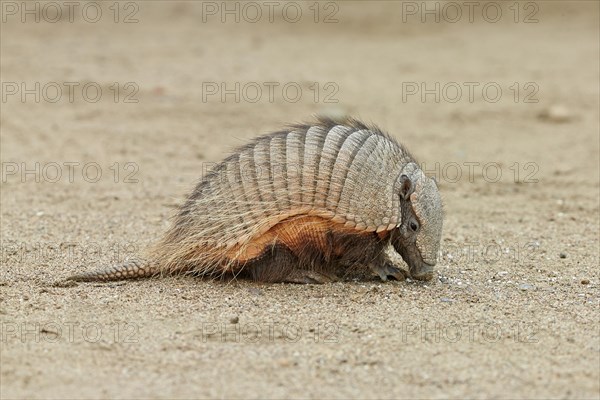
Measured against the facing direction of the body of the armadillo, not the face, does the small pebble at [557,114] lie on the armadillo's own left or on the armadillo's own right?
on the armadillo's own left

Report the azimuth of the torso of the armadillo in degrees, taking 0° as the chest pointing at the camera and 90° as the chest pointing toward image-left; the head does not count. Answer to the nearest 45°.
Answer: approximately 270°
